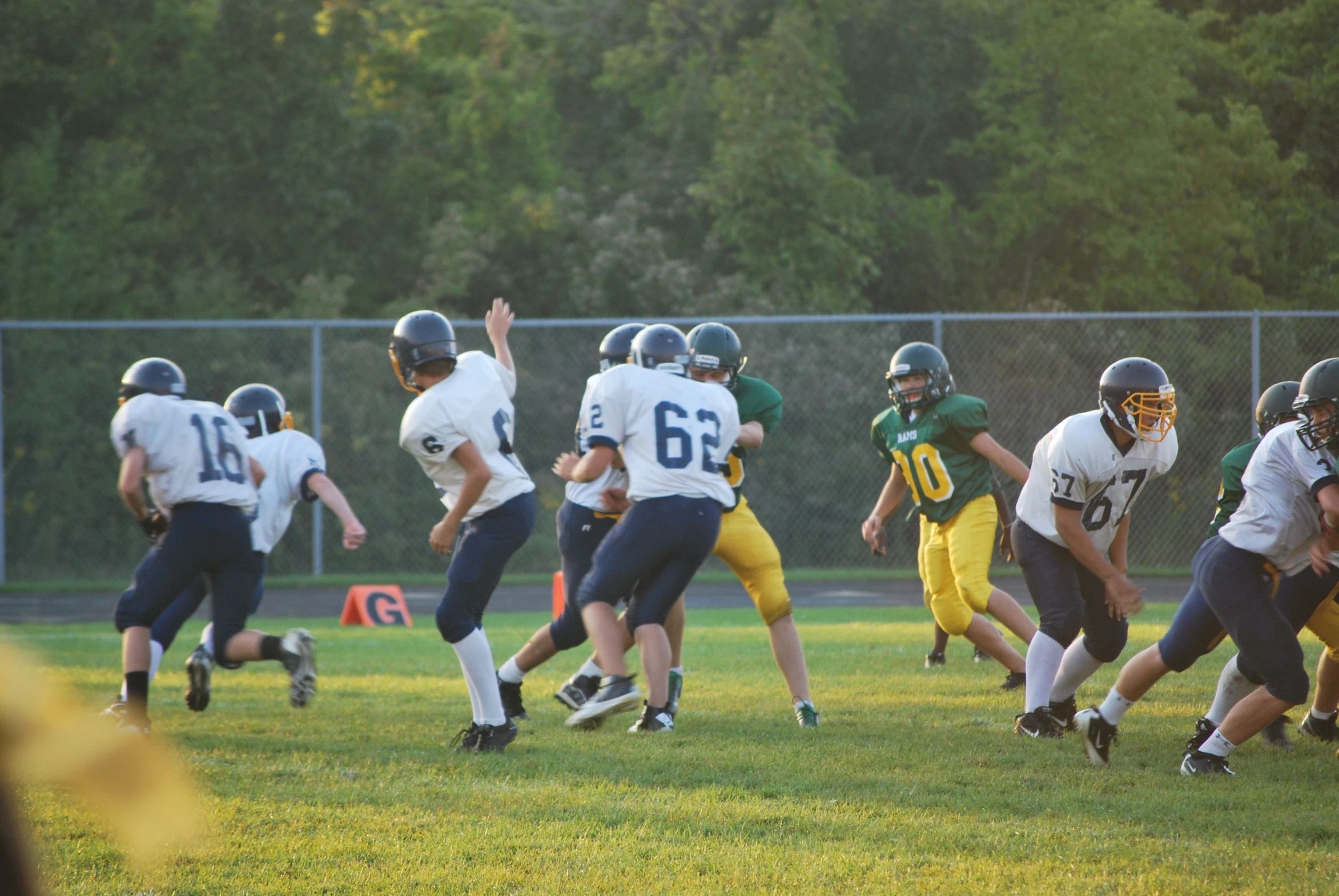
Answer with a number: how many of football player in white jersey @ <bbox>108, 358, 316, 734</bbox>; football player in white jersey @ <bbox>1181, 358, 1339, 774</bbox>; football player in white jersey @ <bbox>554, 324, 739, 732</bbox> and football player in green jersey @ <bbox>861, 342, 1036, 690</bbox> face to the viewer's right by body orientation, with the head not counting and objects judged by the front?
1

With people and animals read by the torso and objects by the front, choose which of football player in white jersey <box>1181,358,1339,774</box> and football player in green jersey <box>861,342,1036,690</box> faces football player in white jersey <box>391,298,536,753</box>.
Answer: the football player in green jersey

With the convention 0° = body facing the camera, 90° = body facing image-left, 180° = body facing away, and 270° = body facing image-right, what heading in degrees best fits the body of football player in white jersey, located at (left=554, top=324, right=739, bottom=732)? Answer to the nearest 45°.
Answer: approximately 135°

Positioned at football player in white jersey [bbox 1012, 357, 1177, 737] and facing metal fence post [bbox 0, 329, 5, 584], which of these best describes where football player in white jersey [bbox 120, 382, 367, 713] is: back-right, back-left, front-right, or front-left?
front-left

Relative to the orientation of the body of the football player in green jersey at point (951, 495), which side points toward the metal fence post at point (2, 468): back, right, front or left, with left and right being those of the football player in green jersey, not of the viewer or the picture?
right

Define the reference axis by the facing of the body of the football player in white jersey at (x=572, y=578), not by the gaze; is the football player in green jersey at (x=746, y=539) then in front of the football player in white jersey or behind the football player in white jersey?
in front

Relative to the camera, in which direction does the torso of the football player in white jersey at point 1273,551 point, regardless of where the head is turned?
to the viewer's right

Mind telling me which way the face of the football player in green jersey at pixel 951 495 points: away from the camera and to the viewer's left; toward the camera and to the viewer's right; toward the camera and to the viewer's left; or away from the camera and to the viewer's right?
toward the camera and to the viewer's left

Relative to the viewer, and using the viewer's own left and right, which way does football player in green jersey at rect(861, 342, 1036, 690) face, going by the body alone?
facing the viewer and to the left of the viewer
